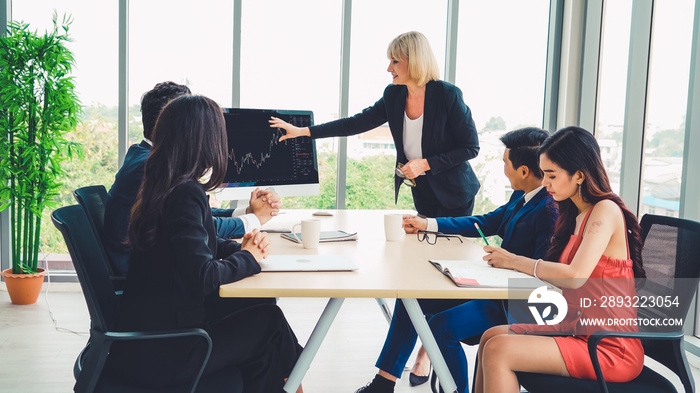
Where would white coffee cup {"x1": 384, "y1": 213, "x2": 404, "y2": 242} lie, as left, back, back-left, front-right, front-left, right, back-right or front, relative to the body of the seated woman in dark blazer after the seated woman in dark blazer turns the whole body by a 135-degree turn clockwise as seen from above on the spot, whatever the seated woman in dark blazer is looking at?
back-left

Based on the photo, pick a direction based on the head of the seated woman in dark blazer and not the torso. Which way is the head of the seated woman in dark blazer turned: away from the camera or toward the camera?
away from the camera

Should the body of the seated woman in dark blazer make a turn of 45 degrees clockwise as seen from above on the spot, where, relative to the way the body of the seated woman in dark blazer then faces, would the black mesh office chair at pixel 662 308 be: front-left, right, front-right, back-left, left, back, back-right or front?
front

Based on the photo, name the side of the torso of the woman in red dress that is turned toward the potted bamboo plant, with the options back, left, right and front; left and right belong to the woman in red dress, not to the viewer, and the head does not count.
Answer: front

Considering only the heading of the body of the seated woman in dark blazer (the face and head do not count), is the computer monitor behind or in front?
in front

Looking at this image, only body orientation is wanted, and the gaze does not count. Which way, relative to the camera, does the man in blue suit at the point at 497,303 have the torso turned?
to the viewer's left

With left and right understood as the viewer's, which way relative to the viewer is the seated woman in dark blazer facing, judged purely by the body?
facing away from the viewer and to the right of the viewer

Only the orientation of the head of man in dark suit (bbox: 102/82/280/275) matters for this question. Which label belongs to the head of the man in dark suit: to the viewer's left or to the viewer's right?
to the viewer's right

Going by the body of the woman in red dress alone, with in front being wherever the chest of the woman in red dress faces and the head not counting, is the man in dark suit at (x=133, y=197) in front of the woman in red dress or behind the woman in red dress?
in front

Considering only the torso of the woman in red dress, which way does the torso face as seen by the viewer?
to the viewer's left

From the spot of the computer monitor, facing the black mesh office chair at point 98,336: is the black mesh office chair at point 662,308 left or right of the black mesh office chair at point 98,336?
left

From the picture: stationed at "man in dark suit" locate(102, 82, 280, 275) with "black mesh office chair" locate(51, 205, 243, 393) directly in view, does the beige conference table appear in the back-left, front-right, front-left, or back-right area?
front-left

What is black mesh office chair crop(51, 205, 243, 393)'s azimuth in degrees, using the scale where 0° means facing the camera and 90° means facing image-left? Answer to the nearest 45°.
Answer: approximately 270°

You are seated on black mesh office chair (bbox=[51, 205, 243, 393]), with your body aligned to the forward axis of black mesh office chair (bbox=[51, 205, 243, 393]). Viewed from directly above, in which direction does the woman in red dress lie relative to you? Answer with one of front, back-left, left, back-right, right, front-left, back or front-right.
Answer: front

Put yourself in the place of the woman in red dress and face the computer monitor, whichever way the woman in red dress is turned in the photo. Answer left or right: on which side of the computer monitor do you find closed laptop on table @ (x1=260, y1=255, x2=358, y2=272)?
left

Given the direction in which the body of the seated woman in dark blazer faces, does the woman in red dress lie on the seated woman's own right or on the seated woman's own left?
on the seated woman's own right

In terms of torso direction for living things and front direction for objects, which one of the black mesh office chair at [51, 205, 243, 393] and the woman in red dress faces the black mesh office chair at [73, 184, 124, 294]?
the woman in red dress

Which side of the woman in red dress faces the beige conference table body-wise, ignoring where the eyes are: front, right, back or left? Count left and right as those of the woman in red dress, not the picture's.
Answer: front

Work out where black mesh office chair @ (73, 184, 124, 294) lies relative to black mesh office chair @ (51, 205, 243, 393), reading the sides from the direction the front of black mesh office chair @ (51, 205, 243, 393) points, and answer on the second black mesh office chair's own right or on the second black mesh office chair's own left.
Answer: on the second black mesh office chair's own left
